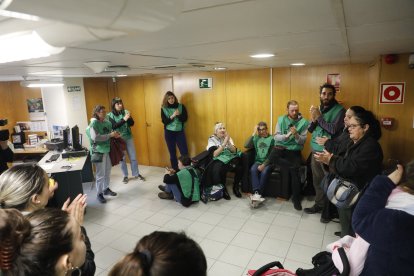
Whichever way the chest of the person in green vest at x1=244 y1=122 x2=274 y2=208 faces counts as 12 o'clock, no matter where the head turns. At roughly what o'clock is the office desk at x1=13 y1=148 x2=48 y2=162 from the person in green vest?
The office desk is roughly at 3 o'clock from the person in green vest.

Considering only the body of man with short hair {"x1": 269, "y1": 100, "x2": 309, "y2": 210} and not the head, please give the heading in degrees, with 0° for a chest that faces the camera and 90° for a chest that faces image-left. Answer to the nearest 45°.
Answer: approximately 0°

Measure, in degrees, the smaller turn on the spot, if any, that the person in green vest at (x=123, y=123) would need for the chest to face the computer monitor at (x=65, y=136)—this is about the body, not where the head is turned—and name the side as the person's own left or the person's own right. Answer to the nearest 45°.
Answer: approximately 135° to the person's own right

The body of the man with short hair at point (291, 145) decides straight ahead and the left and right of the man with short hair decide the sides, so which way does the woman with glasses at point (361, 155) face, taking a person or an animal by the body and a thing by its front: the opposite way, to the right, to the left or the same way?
to the right

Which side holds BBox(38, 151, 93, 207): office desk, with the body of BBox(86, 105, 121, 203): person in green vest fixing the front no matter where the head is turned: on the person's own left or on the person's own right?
on the person's own right

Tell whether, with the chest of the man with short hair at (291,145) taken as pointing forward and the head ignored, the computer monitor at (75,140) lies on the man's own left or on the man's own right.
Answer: on the man's own right

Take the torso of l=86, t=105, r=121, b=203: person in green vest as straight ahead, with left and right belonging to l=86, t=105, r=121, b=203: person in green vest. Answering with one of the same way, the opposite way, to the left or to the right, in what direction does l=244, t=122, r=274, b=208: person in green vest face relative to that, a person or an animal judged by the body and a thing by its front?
to the right

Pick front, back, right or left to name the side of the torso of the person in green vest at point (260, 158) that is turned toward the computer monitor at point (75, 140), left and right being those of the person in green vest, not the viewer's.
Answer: right

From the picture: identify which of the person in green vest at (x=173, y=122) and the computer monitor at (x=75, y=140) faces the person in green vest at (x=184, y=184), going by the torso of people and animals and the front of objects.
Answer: the person in green vest at (x=173, y=122)
